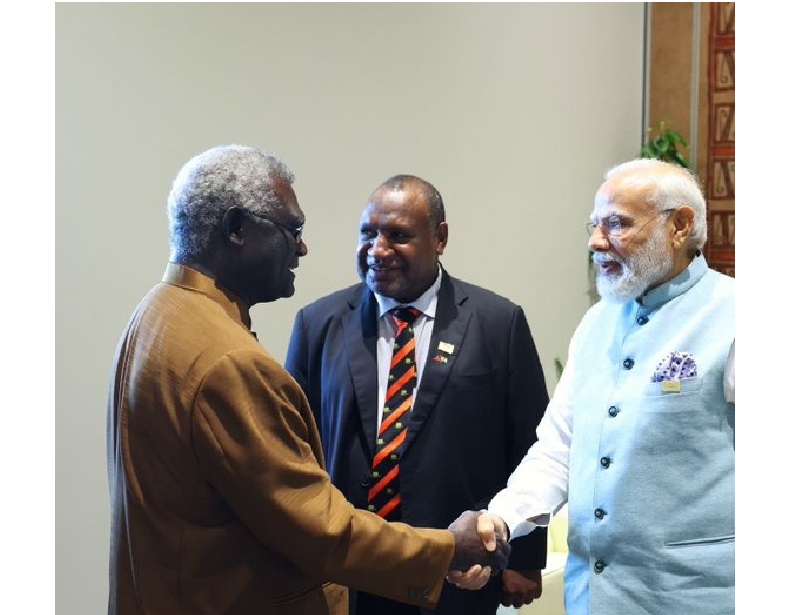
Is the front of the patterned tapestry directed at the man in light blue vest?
yes

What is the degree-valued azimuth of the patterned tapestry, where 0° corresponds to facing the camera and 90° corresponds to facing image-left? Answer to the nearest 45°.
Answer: approximately 0°

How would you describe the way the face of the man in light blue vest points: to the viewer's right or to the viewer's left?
to the viewer's left

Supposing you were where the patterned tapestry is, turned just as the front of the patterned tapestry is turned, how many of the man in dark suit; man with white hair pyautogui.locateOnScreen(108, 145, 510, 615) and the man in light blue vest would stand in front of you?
3

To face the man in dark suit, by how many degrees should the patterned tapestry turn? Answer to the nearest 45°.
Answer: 0° — it already faces them

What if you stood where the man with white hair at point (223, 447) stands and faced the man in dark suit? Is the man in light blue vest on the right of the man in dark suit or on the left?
right

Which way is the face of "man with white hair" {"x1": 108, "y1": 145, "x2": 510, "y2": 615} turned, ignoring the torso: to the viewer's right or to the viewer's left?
to the viewer's right

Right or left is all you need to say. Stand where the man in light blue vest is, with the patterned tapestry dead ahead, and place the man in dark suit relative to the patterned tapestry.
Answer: left

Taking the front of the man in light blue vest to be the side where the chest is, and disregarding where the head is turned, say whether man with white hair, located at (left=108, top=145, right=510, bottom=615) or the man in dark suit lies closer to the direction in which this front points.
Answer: the man with white hair

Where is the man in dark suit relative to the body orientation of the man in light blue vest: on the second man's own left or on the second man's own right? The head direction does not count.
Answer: on the second man's own right

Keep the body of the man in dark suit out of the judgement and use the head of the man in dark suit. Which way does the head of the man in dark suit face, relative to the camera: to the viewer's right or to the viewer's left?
to the viewer's left
